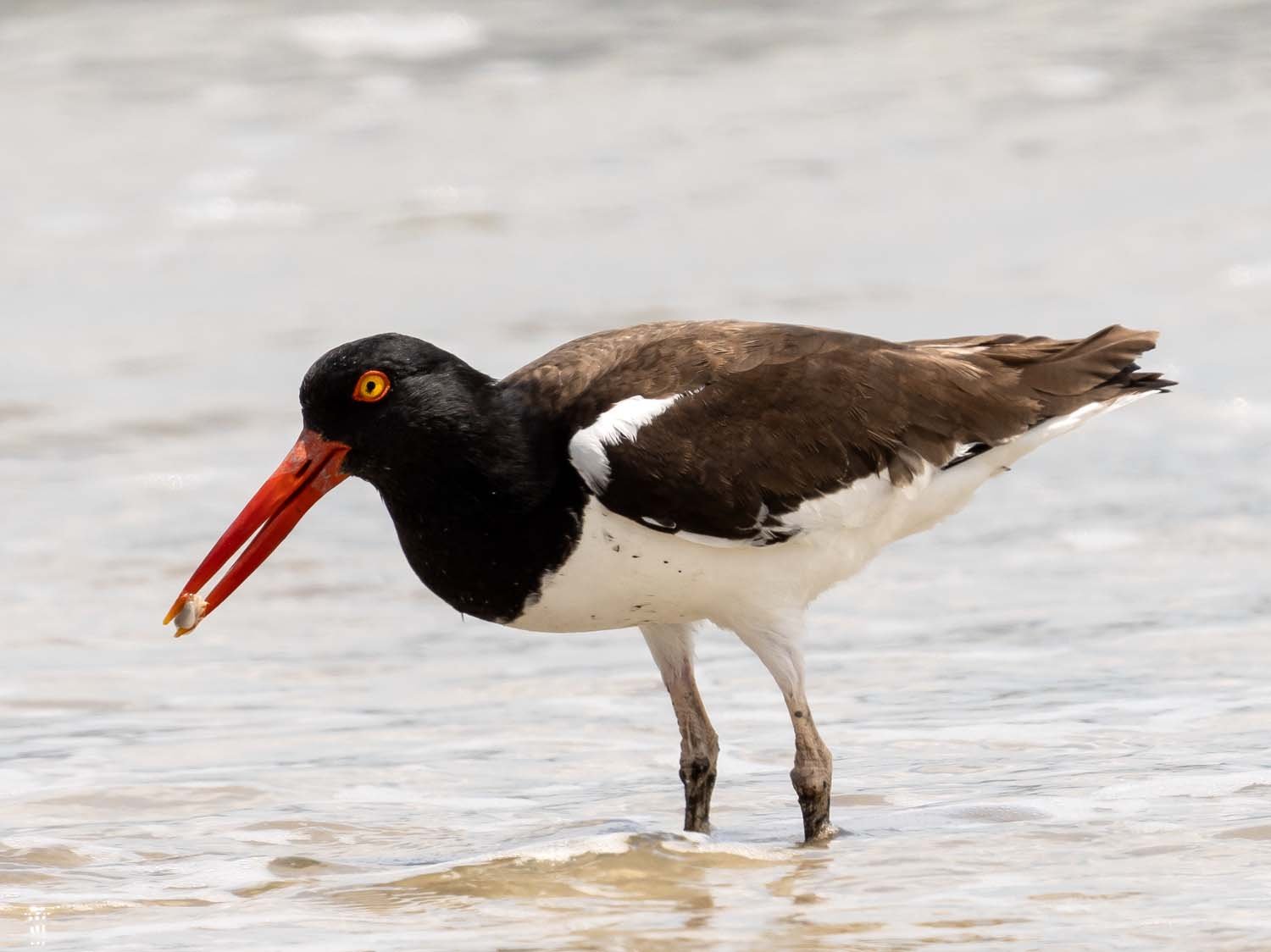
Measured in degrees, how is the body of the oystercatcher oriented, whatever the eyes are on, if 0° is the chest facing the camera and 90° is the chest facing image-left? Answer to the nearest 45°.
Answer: approximately 90°
